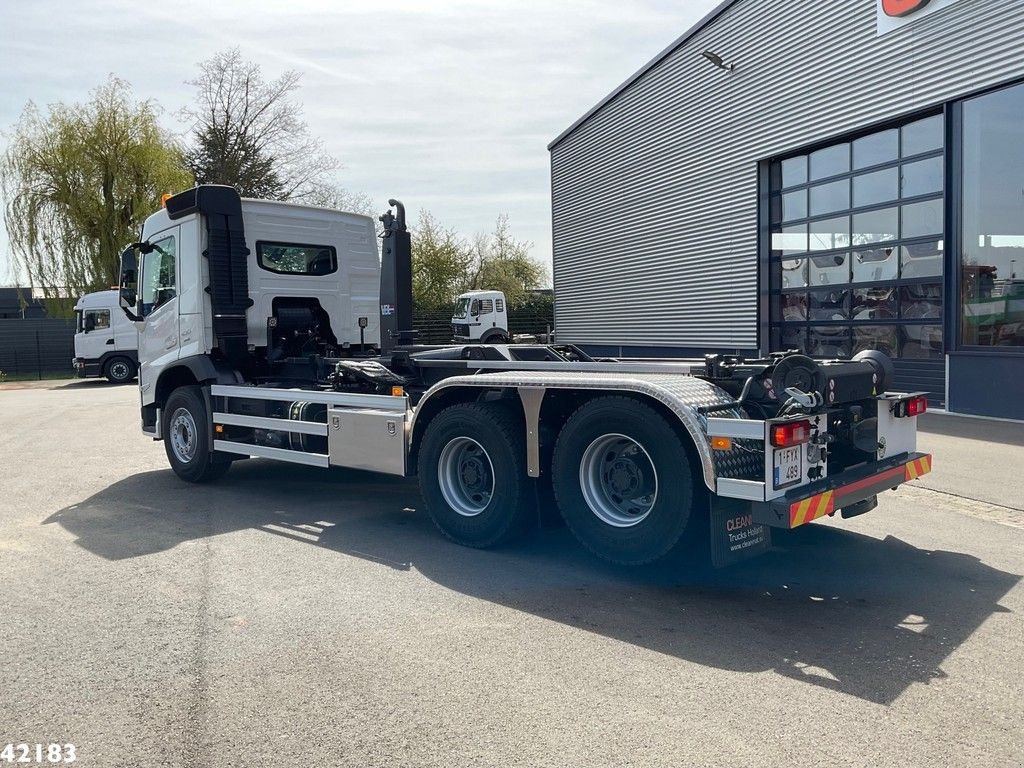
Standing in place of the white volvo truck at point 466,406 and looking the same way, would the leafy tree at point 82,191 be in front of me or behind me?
in front

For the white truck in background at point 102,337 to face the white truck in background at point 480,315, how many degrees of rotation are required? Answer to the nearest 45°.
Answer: approximately 180°

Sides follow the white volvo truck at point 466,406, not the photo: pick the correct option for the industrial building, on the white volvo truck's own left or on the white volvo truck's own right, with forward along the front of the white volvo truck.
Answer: on the white volvo truck's own right

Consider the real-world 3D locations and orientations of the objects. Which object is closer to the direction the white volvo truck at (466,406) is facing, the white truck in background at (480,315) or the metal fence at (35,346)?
the metal fence

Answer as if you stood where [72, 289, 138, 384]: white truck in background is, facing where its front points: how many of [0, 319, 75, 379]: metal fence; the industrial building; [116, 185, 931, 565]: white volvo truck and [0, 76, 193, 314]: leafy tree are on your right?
2

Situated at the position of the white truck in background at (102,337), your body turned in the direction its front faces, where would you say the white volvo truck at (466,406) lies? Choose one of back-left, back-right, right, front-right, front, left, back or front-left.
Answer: left

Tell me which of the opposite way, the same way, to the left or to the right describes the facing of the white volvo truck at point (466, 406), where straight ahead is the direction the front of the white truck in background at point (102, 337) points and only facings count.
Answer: to the right

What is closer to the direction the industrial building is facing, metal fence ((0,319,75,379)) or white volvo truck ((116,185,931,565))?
the white volvo truck

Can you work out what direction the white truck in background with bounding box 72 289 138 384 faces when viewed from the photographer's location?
facing to the left of the viewer

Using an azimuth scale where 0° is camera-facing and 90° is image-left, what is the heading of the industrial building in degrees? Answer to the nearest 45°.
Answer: approximately 45°

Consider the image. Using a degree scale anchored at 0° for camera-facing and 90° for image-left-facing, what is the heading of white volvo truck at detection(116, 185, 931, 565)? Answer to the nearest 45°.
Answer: approximately 135°

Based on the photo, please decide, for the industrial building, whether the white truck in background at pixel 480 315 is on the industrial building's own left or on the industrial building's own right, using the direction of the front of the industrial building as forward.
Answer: on the industrial building's own right
